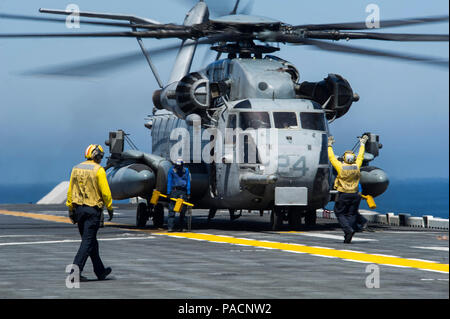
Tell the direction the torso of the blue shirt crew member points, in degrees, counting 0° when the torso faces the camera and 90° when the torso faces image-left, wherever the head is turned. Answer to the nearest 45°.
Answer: approximately 0°

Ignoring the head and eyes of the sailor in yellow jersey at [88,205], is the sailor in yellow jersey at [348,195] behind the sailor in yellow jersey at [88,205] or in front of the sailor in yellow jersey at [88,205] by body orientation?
in front

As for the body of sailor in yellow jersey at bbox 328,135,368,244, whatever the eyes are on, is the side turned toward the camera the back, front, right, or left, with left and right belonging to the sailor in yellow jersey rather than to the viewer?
back

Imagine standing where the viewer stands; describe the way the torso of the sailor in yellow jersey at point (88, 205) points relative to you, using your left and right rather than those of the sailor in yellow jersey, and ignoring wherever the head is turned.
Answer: facing away from the viewer and to the right of the viewer

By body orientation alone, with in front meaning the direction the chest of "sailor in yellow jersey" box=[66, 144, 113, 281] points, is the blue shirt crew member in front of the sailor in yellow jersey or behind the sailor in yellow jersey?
in front

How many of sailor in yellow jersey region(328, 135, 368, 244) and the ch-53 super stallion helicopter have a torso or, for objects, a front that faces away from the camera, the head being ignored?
1

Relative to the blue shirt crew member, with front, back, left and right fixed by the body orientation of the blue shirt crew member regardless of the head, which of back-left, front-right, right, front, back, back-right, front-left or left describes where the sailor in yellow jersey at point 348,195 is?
front-left

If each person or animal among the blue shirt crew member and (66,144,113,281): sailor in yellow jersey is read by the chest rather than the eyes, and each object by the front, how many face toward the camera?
1

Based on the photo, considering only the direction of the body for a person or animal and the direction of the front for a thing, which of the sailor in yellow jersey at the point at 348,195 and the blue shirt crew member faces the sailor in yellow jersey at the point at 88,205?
the blue shirt crew member

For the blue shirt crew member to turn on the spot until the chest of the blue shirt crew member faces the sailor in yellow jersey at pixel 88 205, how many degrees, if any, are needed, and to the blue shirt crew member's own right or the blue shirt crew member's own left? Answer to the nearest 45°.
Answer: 0° — they already face them
